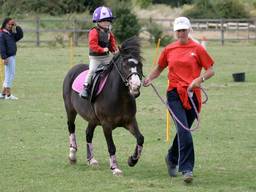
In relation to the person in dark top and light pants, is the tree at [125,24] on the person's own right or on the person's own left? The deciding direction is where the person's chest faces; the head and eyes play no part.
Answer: on the person's own left

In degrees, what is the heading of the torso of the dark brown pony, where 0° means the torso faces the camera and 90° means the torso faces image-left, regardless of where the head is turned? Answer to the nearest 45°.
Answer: approximately 315°

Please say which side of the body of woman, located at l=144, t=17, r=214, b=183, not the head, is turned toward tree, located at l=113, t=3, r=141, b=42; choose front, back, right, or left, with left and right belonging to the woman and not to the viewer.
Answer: back

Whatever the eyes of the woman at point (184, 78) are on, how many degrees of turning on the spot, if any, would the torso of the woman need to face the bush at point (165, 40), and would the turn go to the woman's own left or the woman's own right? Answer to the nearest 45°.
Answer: approximately 180°

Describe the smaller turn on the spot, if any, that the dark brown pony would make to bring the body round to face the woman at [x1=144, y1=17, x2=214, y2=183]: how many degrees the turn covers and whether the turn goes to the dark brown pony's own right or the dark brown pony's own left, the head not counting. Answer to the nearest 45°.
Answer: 0° — it already faces them

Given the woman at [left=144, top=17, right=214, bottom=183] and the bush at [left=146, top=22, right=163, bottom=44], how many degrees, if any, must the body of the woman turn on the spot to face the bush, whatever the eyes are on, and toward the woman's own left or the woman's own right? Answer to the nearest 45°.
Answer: approximately 180°

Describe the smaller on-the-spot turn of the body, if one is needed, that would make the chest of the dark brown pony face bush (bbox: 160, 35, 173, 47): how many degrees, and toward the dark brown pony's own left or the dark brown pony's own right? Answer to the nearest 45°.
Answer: approximately 135° to the dark brown pony's own left

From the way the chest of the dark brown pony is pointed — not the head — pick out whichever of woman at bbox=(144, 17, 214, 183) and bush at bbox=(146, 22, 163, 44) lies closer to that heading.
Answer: the woman

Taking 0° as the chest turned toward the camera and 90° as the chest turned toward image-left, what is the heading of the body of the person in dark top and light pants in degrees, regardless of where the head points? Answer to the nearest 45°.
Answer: approximately 315°

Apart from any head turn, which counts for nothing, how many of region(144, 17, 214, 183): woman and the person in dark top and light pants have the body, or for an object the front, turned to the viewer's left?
0
